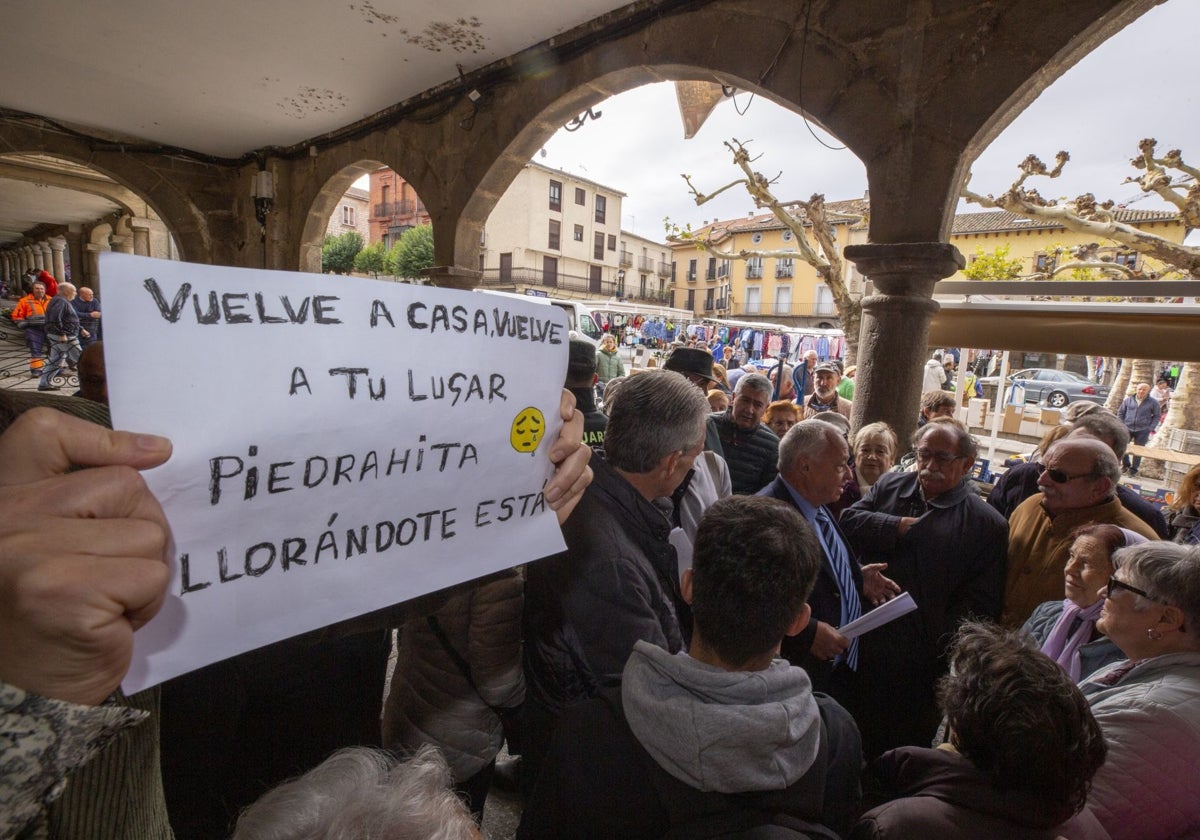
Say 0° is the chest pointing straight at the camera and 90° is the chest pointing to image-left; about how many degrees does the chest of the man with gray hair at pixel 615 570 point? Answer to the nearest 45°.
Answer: approximately 225°

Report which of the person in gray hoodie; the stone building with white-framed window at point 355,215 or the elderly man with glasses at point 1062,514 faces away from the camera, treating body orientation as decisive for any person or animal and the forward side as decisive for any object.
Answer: the person in gray hoodie

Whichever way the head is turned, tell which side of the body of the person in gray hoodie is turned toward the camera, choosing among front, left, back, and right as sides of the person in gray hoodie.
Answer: back

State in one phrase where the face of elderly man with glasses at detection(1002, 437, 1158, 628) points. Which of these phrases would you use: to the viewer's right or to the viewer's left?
to the viewer's left

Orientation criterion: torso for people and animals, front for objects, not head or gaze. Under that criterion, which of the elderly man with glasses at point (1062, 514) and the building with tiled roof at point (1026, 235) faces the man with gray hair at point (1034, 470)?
the building with tiled roof

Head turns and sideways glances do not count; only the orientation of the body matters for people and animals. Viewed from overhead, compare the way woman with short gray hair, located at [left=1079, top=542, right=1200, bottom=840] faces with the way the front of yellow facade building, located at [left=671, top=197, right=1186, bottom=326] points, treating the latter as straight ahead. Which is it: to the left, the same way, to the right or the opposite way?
to the right

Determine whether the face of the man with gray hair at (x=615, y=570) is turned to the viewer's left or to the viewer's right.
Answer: to the viewer's right

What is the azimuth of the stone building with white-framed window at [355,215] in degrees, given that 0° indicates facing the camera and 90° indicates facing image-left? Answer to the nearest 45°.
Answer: approximately 315°

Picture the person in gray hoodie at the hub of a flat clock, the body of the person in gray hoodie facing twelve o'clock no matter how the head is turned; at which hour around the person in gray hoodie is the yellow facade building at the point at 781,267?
The yellow facade building is roughly at 12 o'clock from the person in gray hoodie.

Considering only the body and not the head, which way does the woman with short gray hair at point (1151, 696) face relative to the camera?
to the viewer's left

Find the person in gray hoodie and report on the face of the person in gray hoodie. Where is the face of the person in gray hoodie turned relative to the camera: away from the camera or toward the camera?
away from the camera

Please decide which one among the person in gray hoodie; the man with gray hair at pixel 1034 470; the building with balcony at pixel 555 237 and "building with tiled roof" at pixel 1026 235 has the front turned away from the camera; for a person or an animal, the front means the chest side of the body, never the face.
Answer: the person in gray hoodie

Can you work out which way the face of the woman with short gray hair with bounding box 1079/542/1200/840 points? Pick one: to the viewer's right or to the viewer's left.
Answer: to the viewer's left

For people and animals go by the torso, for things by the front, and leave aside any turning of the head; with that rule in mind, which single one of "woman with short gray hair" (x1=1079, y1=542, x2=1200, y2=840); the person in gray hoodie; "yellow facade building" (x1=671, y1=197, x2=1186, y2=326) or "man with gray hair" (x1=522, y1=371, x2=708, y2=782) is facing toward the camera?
the yellow facade building

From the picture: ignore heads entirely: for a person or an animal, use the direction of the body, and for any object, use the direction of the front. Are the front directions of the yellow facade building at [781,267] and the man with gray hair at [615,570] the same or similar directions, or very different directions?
very different directions
